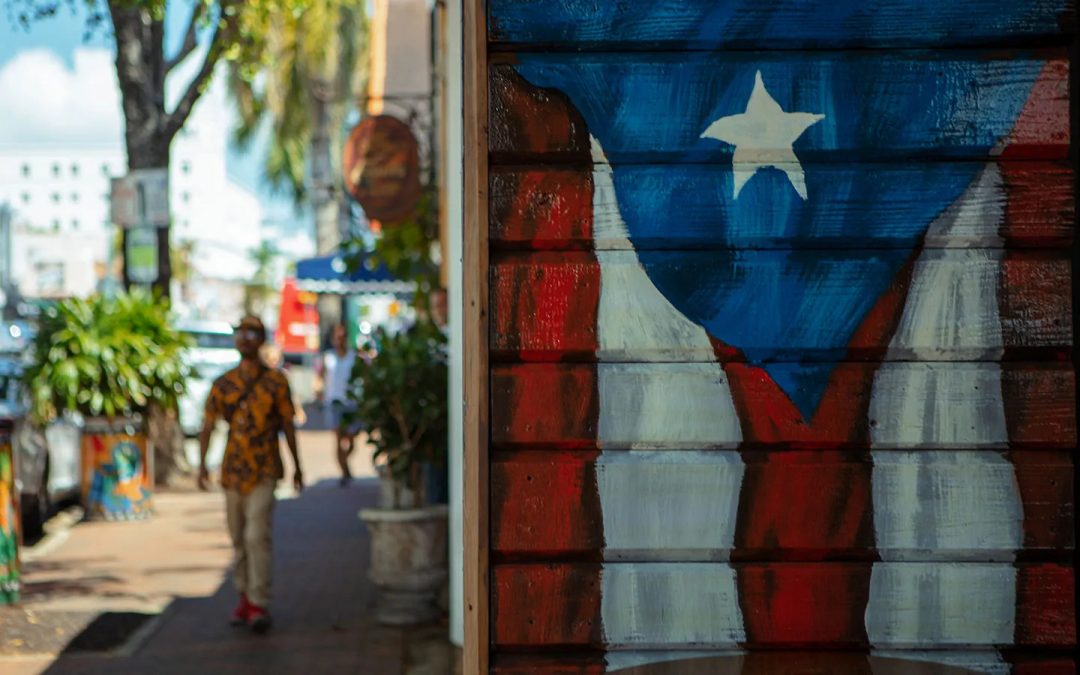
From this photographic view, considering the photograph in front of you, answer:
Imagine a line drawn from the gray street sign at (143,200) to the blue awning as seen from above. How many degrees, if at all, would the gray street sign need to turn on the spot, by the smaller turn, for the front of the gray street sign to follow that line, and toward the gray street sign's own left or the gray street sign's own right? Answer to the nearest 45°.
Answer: approximately 135° to the gray street sign's own left

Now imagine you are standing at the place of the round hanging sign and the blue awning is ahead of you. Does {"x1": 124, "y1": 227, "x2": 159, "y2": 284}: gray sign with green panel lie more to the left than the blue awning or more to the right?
left

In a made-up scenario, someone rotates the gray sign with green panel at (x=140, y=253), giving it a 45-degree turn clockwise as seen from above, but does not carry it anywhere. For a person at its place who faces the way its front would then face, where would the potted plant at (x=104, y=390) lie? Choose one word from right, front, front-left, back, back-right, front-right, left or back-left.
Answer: front-left

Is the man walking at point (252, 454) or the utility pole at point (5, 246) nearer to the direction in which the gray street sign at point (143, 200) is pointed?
the man walking

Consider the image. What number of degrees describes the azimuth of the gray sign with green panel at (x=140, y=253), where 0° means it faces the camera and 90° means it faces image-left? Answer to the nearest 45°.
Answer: approximately 0°

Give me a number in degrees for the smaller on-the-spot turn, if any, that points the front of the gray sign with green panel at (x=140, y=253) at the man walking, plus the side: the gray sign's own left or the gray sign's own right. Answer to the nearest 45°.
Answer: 0° — it already faces them

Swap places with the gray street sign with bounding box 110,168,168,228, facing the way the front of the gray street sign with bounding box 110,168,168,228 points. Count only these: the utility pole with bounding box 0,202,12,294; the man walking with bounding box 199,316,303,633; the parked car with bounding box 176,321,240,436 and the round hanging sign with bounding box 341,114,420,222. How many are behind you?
2

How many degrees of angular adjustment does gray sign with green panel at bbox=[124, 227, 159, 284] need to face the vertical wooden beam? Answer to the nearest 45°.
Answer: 0° — it already faces it

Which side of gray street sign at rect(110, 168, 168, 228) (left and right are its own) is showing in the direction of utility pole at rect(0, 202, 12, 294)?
back

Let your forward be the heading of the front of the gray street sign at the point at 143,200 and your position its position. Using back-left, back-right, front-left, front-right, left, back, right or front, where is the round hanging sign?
front-left

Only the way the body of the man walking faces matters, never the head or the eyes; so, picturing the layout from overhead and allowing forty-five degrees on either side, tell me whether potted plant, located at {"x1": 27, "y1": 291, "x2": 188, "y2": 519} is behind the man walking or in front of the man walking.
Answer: behind

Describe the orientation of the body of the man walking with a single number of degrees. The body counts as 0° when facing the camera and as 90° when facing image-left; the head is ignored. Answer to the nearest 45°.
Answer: approximately 0°
